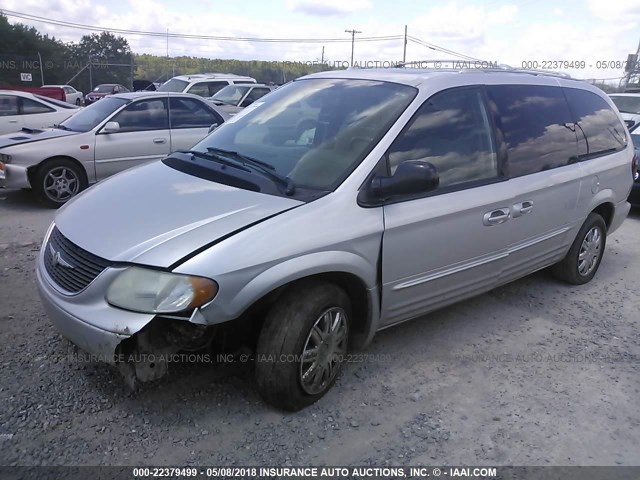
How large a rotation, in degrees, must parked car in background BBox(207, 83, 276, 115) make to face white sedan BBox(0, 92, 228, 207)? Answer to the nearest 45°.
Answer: approximately 45° to its left

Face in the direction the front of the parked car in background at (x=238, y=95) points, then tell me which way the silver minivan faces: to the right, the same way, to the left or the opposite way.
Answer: the same way

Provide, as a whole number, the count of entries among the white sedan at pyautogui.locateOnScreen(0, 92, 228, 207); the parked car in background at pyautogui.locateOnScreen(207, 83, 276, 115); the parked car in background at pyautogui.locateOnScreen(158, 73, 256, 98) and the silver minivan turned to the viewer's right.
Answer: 0

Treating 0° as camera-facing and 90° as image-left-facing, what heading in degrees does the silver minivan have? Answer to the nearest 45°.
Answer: approximately 45°

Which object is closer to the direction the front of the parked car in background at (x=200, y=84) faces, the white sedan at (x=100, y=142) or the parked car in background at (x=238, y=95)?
the white sedan

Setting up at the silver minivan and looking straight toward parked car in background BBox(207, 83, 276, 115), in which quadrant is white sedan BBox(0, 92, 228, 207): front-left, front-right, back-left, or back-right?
front-left

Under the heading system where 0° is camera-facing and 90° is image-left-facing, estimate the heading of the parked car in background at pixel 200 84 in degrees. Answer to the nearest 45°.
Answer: approximately 45°

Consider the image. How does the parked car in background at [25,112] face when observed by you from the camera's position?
facing to the left of the viewer

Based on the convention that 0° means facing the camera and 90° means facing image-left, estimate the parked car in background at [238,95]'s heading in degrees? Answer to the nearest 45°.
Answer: approximately 45°

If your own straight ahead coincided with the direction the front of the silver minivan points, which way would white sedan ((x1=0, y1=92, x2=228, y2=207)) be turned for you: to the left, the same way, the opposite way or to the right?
the same way

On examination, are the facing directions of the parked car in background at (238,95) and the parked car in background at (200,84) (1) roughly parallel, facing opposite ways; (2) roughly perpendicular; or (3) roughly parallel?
roughly parallel

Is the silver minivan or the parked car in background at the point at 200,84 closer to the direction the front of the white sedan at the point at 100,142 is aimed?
the silver minivan

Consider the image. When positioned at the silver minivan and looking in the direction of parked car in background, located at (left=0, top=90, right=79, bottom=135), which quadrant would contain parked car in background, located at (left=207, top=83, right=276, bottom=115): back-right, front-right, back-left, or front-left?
front-right

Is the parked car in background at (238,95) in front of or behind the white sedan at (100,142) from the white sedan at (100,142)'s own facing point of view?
behind

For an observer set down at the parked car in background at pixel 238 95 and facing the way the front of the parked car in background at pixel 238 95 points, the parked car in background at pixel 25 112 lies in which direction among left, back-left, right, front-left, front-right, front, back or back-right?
front

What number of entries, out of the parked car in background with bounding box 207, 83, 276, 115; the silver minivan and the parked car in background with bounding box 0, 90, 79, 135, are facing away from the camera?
0
